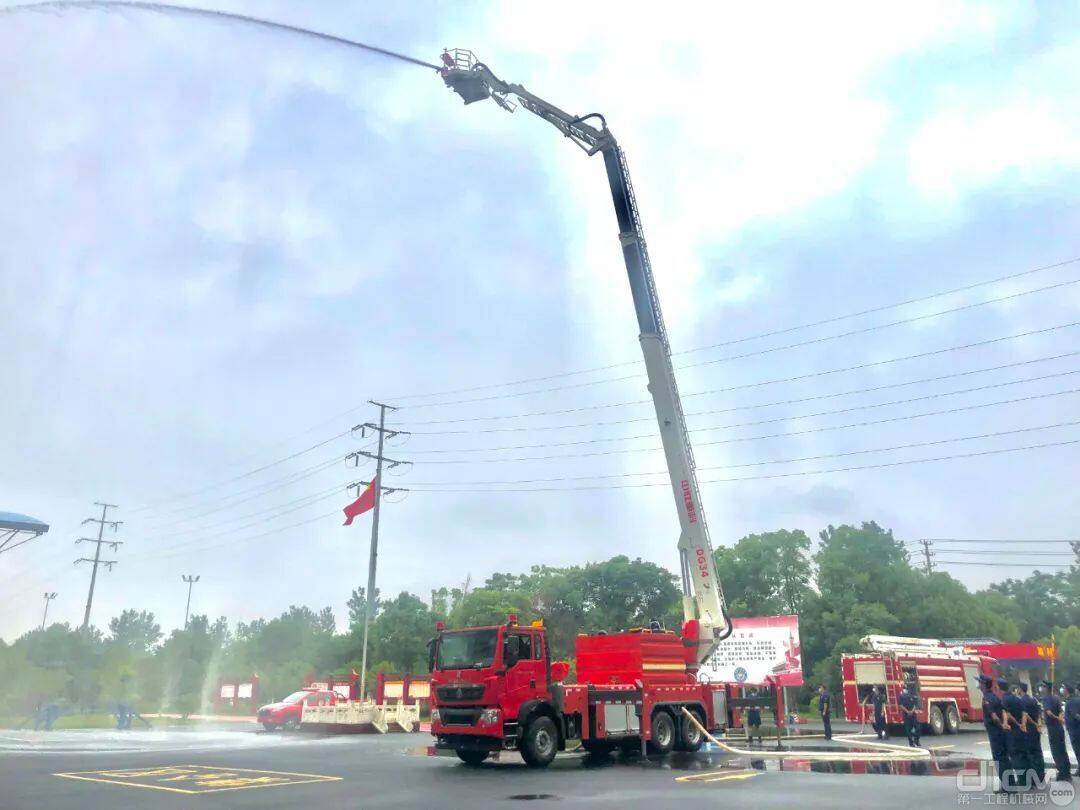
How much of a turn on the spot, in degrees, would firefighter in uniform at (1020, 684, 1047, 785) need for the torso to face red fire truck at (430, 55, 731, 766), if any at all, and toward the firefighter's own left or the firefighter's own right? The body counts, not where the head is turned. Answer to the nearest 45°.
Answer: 0° — they already face it

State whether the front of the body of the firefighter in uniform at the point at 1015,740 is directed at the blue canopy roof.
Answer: yes

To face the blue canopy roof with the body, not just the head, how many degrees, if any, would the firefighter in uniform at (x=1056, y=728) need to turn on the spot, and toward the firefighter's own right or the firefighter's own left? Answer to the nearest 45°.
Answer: approximately 45° to the firefighter's own left

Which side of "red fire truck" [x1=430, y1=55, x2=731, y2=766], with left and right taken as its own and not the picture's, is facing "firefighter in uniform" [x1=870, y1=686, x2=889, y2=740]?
back

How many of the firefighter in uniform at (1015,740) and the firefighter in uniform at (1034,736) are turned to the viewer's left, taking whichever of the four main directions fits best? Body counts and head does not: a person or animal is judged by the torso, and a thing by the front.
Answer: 2

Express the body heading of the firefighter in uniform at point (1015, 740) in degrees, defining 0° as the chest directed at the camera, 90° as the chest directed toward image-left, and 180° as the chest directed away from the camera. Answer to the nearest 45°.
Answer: approximately 90°

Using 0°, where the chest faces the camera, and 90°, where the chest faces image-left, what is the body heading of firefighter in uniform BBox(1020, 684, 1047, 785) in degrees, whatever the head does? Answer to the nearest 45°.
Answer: approximately 90°

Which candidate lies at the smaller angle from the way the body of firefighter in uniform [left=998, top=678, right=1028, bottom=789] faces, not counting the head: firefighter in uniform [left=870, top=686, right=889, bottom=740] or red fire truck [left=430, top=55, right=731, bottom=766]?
the red fire truck

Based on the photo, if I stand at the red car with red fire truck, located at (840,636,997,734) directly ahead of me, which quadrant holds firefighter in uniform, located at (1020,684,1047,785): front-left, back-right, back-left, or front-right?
front-right

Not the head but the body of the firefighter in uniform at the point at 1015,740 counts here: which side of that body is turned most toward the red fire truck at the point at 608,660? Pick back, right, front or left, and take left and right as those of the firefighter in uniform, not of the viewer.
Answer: front

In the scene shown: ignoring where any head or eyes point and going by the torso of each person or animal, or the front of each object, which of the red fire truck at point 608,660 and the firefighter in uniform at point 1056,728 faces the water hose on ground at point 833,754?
the firefighter in uniform
